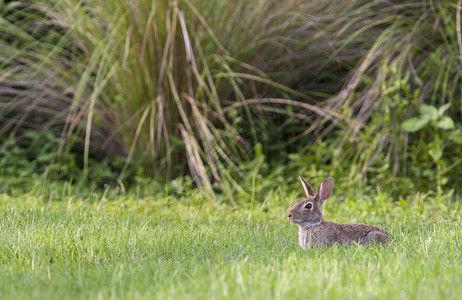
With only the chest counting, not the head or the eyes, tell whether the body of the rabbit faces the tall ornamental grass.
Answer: no

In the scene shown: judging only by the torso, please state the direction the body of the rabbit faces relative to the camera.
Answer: to the viewer's left
